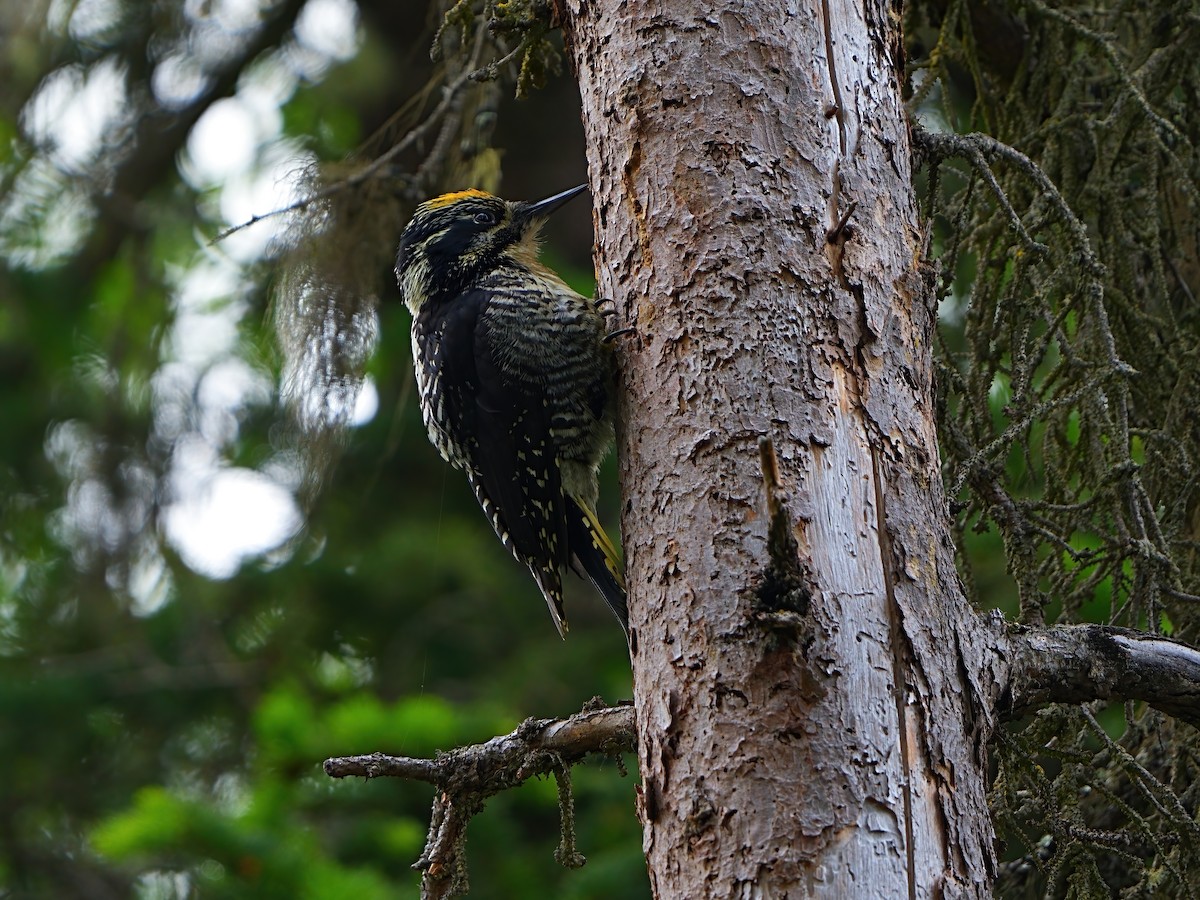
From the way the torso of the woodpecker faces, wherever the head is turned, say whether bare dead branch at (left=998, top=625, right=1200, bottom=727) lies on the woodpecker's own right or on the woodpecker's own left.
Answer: on the woodpecker's own right

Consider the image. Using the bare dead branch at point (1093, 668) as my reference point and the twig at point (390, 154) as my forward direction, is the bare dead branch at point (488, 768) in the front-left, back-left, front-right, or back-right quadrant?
front-left

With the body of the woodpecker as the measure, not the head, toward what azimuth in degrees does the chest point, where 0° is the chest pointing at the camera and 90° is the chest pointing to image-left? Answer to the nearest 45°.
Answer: approximately 270°
